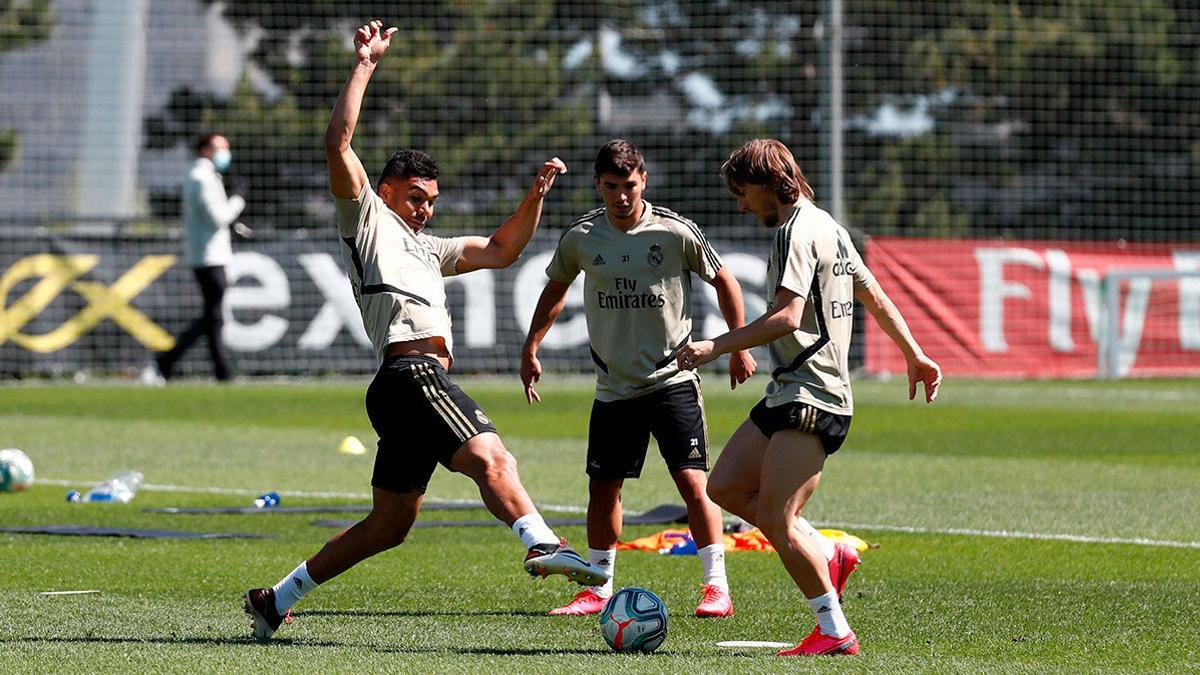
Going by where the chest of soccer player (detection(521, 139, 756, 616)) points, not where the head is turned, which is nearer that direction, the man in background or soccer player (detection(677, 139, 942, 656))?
the soccer player

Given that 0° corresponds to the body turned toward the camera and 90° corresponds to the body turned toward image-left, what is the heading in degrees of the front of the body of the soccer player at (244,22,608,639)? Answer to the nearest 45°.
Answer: approximately 315°

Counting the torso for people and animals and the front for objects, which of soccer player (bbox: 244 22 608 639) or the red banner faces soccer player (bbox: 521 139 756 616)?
the red banner

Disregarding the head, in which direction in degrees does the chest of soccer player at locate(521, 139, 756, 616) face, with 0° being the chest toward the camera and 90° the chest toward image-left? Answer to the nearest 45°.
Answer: approximately 0°

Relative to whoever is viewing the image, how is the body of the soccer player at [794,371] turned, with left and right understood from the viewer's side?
facing away from the viewer and to the left of the viewer

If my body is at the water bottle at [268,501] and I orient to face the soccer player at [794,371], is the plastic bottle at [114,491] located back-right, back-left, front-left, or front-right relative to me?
back-right

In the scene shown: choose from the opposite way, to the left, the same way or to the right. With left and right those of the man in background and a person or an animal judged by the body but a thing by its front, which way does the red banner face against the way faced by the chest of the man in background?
to the right

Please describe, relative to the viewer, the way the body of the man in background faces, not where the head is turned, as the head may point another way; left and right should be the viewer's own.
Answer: facing to the right of the viewer
